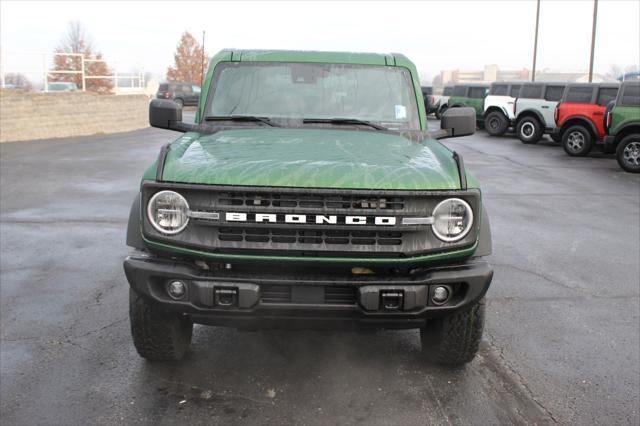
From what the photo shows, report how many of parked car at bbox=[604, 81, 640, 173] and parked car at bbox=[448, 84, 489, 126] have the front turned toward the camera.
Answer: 0

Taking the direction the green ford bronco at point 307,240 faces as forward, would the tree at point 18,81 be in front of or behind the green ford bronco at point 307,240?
behind

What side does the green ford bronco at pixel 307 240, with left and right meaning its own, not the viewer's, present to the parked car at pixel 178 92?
back

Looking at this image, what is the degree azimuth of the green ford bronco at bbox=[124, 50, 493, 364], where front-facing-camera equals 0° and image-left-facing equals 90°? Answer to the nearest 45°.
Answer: approximately 0°
